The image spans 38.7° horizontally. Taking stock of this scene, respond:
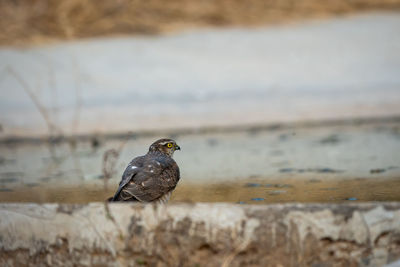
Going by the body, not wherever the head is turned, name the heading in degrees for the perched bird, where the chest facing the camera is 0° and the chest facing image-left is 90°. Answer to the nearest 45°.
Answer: approximately 270°
